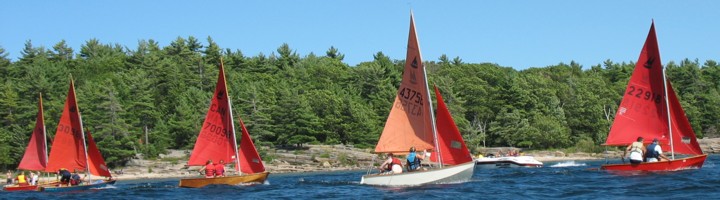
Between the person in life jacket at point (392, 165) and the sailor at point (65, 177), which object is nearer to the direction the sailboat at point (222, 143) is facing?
the person in life jacket

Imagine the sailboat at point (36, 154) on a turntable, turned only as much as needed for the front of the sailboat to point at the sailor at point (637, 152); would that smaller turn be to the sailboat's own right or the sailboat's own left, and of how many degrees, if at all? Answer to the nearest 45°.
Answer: approximately 45° to the sailboat's own right

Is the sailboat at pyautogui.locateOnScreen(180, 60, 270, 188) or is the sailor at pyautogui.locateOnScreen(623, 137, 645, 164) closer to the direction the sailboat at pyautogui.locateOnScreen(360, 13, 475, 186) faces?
the sailor

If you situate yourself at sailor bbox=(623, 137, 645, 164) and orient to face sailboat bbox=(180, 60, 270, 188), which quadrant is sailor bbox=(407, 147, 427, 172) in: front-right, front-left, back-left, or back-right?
front-left

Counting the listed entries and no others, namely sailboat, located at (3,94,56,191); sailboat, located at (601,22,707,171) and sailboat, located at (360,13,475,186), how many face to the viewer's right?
3

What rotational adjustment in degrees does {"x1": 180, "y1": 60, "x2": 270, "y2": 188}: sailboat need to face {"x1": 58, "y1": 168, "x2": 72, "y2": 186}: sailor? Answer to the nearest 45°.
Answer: approximately 180°

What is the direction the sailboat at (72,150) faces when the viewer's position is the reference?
facing to the right of the viewer

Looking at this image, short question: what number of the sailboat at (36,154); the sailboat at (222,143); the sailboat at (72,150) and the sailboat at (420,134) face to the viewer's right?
4

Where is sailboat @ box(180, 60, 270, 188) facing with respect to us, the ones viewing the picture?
facing to the right of the viewer

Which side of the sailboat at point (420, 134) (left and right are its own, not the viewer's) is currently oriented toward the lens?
right

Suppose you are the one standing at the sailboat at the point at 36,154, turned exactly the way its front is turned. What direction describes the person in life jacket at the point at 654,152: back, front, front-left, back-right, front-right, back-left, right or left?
front-right

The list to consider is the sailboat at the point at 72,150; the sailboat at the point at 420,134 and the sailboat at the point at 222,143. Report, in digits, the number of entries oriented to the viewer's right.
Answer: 3

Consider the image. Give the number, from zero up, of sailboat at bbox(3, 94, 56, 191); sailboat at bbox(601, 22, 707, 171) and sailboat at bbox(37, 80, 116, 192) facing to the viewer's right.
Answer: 3

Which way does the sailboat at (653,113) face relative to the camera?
to the viewer's right

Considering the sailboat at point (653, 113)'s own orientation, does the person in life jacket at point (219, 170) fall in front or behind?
behind

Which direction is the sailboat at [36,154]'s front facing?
to the viewer's right
